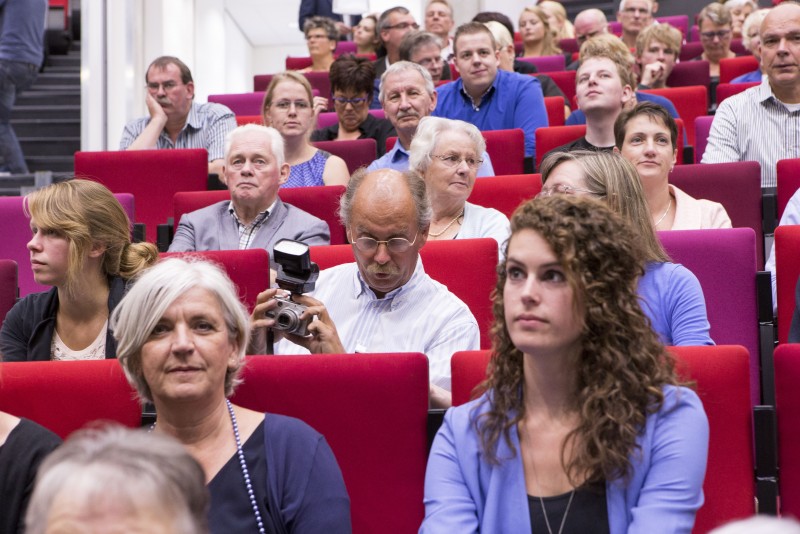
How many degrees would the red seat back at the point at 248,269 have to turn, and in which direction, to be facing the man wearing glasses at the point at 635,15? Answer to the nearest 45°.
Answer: approximately 135° to its left

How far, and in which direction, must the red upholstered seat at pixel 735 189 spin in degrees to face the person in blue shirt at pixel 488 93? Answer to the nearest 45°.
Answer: approximately 135° to its right

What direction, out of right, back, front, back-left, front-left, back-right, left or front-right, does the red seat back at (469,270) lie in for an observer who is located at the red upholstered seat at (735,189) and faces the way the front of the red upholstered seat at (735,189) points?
front-right

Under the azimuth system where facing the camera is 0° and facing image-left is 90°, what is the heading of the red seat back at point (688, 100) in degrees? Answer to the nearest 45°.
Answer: approximately 0°

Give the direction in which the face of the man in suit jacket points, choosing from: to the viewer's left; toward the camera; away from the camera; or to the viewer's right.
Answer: toward the camera

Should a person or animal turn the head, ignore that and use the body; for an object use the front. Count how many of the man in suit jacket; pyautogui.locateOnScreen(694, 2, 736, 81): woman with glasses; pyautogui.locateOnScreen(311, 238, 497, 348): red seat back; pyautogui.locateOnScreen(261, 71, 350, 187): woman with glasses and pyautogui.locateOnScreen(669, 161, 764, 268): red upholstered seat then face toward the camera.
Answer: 5

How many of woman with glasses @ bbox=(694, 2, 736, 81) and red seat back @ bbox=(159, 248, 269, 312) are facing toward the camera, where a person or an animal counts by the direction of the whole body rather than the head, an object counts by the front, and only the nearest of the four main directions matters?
2

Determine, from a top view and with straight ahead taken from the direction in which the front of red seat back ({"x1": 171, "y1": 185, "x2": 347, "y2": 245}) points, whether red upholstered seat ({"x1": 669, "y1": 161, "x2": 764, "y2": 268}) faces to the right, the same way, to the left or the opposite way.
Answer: the same way

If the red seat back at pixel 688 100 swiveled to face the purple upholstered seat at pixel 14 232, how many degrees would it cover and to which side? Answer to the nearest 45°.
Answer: approximately 45° to its right

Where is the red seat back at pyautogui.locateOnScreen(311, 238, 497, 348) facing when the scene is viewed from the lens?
facing the viewer

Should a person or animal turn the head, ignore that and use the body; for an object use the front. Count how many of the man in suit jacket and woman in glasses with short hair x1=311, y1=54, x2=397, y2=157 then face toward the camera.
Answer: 2

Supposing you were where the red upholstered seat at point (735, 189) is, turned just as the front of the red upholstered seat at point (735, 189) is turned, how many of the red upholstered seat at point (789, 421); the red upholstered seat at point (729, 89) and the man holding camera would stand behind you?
1

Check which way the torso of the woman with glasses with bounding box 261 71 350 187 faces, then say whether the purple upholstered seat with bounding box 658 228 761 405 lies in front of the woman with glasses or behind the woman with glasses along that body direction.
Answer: in front

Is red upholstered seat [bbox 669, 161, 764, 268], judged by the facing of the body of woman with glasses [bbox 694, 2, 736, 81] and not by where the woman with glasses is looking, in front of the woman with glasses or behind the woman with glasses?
in front

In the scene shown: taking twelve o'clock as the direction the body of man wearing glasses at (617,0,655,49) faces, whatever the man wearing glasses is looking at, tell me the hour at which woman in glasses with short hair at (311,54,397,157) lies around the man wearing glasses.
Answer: The woman in glasses with short hair is roughly at 1 o'clock from the man wearing glasses.

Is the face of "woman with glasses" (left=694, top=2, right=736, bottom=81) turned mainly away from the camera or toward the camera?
toward the camera

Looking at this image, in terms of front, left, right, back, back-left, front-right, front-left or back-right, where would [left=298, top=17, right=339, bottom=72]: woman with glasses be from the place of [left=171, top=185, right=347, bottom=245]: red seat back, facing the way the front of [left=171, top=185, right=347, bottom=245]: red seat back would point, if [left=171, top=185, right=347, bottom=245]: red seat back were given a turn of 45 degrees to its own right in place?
back-right

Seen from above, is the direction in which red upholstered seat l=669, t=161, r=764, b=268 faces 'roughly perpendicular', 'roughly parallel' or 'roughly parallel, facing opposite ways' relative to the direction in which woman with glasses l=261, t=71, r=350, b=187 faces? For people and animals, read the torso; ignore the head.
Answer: roughly parallel

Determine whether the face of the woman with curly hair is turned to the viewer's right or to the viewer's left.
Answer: to the viewer's left

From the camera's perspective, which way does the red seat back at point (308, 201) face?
toward the camera

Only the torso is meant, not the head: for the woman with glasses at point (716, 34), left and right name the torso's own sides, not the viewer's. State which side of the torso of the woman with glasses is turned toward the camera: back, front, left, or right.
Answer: front

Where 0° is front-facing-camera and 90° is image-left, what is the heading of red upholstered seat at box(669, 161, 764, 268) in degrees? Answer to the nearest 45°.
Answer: approximately 0°
